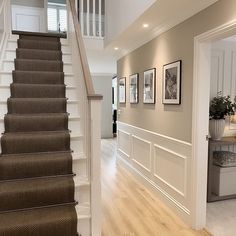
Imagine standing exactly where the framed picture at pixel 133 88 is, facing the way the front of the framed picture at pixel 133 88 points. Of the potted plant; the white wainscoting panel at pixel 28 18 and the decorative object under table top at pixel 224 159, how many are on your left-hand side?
2

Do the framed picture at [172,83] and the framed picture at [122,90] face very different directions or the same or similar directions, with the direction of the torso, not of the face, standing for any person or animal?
same or similar directions

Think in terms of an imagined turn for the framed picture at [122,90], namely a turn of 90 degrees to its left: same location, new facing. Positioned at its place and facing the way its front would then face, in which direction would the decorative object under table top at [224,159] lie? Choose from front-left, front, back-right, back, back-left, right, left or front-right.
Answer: front

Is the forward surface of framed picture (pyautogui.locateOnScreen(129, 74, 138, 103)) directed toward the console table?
no

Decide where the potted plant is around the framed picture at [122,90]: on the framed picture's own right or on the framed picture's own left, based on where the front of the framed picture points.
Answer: on the framed picture's own left

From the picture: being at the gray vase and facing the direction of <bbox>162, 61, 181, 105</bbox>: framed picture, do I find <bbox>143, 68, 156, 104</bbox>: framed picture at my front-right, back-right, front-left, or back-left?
front-right

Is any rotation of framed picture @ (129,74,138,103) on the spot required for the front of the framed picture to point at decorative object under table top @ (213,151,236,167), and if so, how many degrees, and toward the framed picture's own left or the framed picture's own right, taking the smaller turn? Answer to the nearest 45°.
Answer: approximately 90° to the framed picture's own left

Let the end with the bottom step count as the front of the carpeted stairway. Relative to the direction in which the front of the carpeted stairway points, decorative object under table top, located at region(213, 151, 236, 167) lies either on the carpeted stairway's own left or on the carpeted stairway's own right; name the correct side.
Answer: on the carpeted stairway's own left

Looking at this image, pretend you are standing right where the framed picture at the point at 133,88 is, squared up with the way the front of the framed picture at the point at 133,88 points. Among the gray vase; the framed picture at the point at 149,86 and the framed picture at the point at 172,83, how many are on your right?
0

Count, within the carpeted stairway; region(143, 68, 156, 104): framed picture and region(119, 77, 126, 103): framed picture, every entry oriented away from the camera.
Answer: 0

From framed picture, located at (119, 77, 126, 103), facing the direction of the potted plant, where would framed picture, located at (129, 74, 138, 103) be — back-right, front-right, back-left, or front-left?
front-right

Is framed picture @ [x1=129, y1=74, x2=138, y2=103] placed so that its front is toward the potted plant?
no

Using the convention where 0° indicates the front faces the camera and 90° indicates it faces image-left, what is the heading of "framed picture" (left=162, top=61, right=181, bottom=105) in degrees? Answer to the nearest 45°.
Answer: approximately 45°

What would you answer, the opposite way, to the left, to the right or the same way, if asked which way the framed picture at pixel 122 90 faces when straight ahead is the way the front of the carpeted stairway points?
to the right

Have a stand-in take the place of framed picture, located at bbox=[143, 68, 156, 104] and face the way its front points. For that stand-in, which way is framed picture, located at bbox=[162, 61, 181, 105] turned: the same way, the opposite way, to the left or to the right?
the same way

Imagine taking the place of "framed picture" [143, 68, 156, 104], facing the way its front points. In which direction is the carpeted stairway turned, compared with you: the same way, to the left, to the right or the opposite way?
to the left

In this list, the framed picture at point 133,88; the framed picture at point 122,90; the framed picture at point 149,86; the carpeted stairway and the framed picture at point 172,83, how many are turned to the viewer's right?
0

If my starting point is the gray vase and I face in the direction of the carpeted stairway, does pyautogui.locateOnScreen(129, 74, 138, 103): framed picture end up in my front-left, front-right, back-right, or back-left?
front-right

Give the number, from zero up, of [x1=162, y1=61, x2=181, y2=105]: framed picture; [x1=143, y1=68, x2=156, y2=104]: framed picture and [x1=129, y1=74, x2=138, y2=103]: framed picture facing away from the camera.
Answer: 0

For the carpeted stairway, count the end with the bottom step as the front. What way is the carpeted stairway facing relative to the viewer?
toward the camera

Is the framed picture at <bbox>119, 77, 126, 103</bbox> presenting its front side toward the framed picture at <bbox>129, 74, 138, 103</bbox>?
no

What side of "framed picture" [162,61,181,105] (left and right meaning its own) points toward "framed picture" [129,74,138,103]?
right
